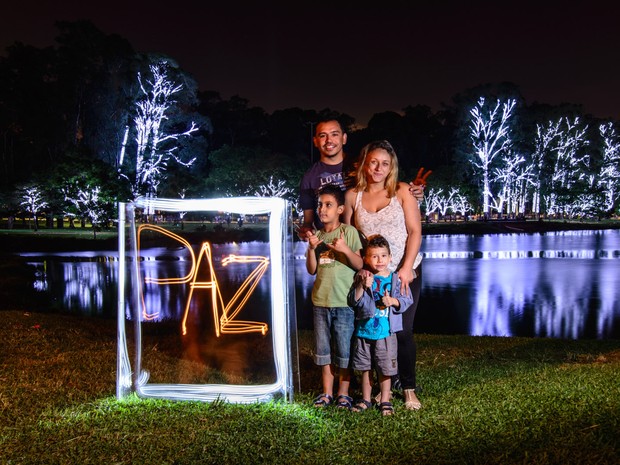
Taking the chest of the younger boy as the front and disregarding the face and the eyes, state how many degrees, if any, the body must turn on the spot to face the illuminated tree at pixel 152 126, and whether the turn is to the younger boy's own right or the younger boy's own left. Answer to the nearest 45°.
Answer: approximately 135° to the younger boy's own right

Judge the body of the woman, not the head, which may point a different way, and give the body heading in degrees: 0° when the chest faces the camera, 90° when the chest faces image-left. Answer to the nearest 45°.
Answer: approximately 0°

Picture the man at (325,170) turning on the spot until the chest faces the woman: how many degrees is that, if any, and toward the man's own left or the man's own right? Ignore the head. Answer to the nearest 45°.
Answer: approximately 45° to the man's own left

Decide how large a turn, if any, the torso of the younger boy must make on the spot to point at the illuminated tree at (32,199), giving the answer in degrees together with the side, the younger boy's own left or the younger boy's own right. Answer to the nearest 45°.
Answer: approximately 135° to the younger boy's own right

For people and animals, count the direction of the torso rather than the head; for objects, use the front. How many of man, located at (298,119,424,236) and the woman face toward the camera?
2

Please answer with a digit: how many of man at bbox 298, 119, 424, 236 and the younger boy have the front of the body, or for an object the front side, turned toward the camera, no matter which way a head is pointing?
2

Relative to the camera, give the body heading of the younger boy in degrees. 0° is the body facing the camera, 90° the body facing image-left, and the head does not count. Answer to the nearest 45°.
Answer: approximately 0°
